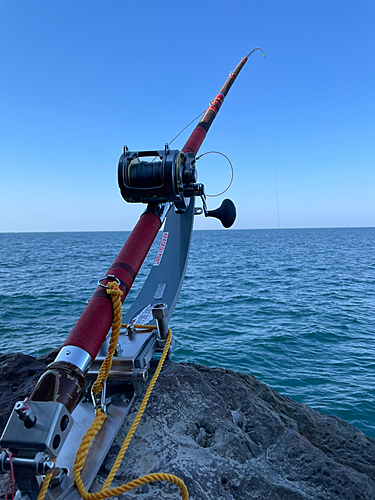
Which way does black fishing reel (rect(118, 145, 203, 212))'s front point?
away from the camera
